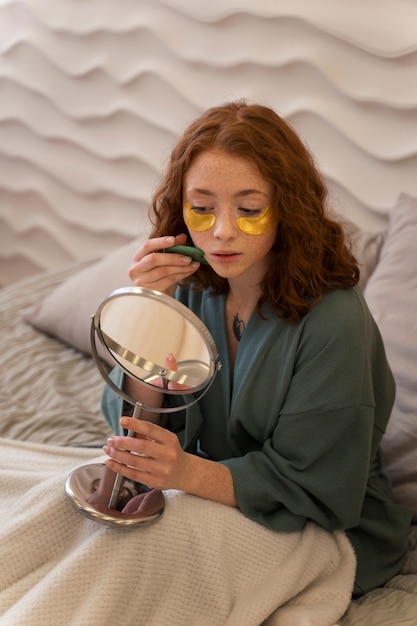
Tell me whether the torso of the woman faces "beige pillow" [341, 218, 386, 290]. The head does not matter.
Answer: no

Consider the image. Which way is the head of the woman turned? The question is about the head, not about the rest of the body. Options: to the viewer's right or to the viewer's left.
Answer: to the viewer's left

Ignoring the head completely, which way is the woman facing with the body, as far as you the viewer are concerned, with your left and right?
facing the viewer and to the left of the viewer
